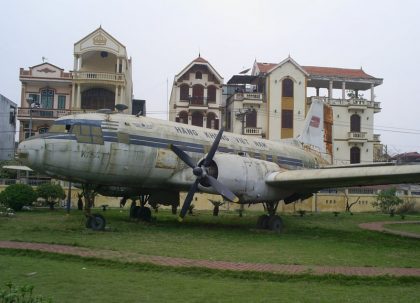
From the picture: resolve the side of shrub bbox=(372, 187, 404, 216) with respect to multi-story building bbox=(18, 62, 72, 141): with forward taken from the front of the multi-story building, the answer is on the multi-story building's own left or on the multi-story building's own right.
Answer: on the multi-story building's own left

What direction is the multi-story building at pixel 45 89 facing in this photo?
toward the camera

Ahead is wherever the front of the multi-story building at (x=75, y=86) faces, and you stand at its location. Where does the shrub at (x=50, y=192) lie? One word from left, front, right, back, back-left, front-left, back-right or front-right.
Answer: front

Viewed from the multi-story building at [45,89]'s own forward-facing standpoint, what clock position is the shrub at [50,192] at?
The shrub is roughly at 12 o'clock from the multi-story building.

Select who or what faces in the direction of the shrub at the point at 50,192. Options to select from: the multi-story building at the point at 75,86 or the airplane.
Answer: the multi-story building

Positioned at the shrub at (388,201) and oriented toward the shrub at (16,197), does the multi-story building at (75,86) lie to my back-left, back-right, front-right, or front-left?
front-right

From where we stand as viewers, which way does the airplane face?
facing the viewer and to the left of the viewer

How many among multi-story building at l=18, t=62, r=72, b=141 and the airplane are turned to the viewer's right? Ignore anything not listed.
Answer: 0

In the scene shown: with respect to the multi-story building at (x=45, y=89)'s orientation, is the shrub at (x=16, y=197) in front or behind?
in front

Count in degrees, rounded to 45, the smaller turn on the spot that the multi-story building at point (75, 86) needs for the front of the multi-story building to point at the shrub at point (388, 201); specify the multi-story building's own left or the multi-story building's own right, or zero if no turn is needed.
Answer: approximately 45° to the multi-story building's own left

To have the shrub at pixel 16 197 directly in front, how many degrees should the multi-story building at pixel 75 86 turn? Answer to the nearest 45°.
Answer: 0° — it already faces it

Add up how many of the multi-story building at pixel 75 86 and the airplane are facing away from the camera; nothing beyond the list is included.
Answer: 0
